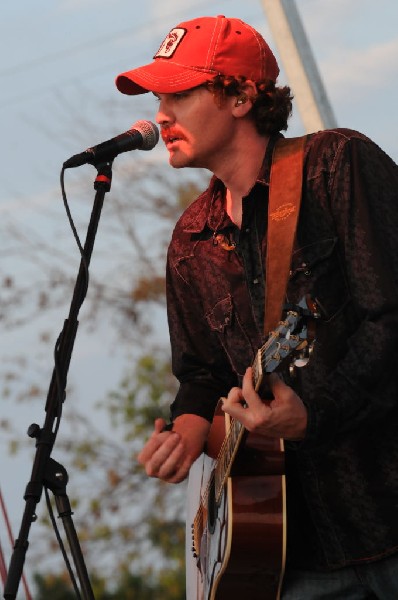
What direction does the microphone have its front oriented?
to the viewer's right

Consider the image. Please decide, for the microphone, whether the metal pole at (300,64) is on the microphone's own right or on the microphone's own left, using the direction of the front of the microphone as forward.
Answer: on the microphone's own left
